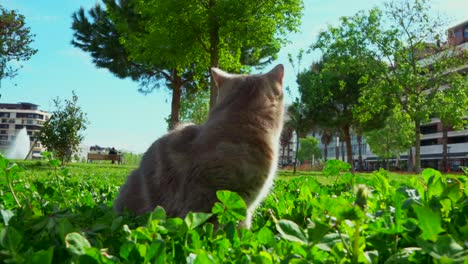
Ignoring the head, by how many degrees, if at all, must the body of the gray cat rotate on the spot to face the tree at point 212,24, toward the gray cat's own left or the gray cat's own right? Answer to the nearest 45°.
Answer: approximately 45° to the gray cat's own left

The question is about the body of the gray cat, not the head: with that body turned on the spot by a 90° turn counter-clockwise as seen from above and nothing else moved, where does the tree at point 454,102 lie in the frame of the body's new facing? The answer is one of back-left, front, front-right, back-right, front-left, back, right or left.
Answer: right

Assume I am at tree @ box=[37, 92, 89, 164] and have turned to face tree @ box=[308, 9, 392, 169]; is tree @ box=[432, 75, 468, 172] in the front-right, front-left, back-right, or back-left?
front-right

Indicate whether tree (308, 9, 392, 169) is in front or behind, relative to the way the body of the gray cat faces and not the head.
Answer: in front

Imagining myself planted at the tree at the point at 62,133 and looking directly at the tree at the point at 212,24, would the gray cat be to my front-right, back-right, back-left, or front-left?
front-right

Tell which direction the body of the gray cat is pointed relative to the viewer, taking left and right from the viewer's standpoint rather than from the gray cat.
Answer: facing away from the viewer and to the right of the viewer

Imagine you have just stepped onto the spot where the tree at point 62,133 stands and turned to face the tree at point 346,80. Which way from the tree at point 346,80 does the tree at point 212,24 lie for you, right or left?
right

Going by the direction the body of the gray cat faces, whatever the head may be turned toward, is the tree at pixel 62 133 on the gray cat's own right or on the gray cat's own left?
on the gray cat's own left
